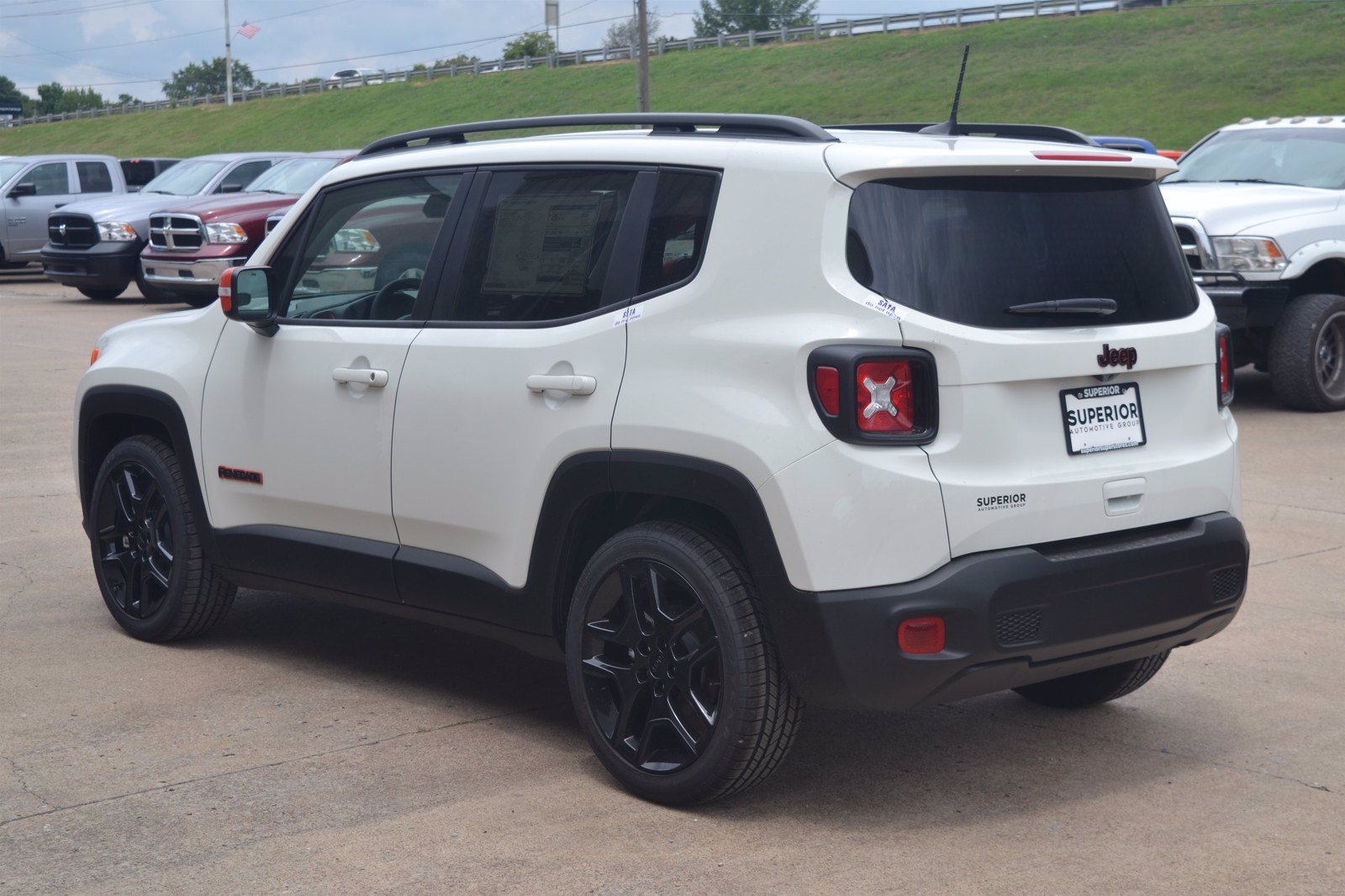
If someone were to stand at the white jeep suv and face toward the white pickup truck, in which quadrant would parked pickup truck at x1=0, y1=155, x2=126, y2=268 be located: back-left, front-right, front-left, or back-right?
front-left

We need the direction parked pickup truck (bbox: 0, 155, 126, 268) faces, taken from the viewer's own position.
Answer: facing the viewer and to the left of the viewer

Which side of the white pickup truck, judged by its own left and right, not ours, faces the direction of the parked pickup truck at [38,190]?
right

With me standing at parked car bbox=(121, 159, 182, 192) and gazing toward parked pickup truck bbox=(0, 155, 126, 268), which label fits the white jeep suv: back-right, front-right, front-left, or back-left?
front-left

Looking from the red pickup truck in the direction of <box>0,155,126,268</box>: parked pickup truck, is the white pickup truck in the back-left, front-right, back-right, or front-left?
back-right

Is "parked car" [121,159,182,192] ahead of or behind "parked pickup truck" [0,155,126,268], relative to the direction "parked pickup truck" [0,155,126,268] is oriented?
behind

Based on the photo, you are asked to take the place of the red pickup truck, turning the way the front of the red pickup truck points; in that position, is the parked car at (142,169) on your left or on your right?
on your right

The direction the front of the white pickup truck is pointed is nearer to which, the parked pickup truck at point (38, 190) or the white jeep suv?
the white jeep suv

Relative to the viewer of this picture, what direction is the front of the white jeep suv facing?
facing away from the viewer and to the left of the viewer

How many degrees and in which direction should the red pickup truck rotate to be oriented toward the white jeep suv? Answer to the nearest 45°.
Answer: approximately 45° to its left

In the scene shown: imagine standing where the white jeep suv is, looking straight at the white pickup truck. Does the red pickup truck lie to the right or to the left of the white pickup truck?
left

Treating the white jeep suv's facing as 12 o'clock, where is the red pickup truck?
The red pickup truck is roughly at 1 o'clock from the white jeep suv.

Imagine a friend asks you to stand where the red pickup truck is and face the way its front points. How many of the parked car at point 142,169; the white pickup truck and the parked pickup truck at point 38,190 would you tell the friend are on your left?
1

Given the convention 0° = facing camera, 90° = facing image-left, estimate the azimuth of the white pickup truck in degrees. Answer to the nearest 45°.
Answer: approximately 45°
